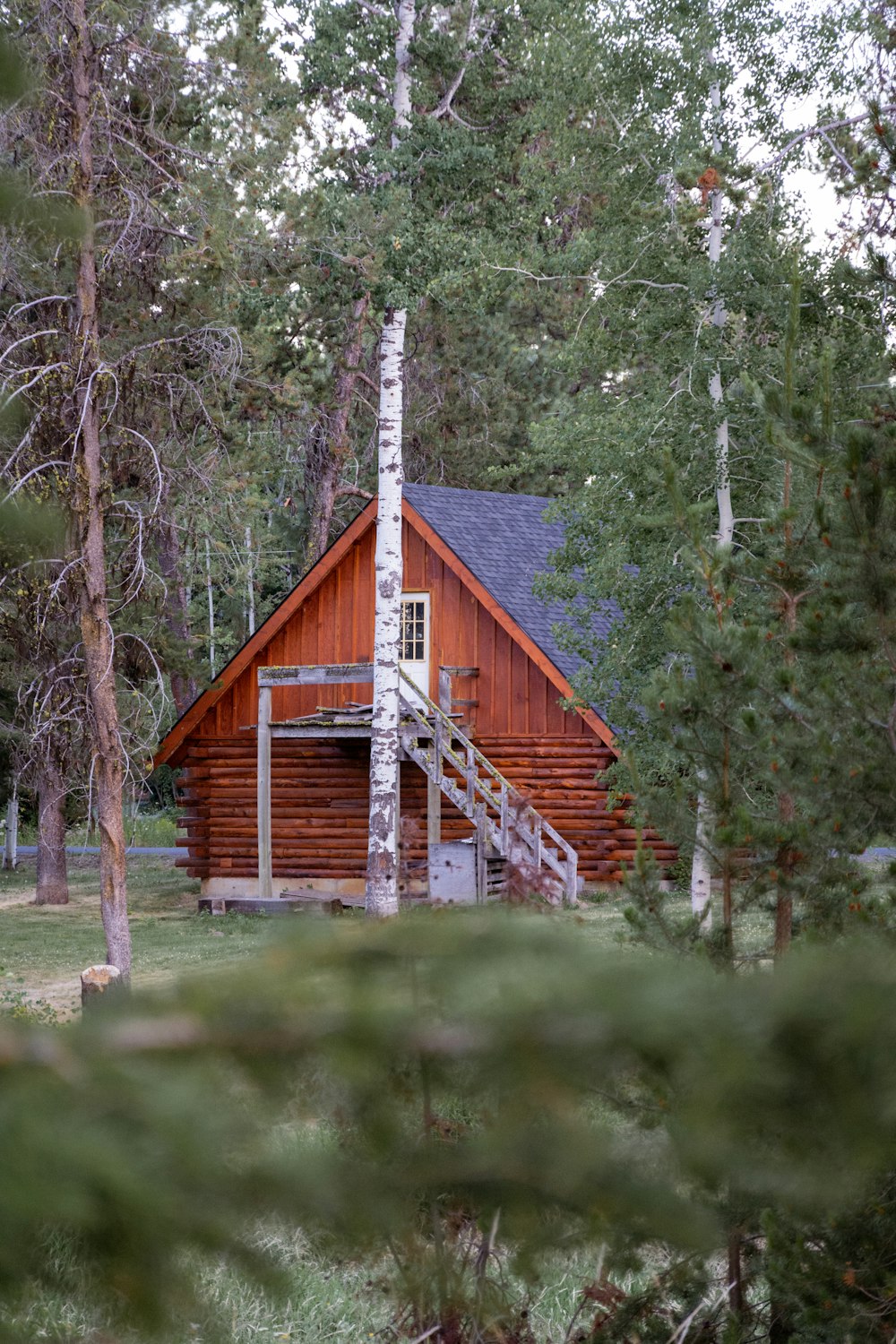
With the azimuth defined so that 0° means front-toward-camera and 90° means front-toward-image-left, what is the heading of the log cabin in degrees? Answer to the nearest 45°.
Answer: approximately 0°

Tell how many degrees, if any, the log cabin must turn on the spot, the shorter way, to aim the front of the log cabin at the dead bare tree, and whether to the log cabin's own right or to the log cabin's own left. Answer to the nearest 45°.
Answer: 0° — it already faces it

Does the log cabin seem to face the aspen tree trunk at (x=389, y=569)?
yes

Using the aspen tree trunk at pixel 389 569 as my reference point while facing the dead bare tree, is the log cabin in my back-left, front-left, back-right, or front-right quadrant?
back-right
